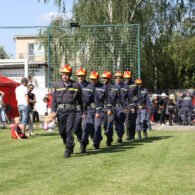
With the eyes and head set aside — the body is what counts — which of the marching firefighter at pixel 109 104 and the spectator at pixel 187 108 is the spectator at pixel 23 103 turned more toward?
the spectator

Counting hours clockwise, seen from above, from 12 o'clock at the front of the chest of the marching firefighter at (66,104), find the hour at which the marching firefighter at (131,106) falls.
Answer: the marching firefighter at (131,106) is roughly at 7 o'clock from the marching firefighter at (66,104).

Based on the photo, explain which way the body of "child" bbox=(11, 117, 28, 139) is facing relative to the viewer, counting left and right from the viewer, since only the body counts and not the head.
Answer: facing to the right of the viewer

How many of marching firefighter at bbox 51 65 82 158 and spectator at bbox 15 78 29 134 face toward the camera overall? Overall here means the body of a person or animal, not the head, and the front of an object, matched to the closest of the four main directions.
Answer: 1

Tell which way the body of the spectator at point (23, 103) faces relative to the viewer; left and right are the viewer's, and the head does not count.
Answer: facing away from the viewer and to the right of the viewer

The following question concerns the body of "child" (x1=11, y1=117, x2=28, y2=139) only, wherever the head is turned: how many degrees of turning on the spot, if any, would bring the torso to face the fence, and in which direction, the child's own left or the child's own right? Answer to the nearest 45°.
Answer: approximately 45° to the child's own left

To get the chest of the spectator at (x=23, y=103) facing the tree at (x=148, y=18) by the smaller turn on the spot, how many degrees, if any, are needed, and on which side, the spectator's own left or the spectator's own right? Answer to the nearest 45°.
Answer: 0° — they already face it

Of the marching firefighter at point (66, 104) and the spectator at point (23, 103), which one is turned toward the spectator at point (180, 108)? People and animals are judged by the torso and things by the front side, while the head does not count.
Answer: the spectator at point (23, 103)

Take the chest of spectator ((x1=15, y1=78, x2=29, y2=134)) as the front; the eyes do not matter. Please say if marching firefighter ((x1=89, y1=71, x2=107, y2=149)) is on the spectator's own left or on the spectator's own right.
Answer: on the spectator's own right

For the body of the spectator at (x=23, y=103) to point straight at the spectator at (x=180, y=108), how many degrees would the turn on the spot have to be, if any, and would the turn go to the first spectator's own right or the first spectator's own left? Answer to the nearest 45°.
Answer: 0° — they already face them

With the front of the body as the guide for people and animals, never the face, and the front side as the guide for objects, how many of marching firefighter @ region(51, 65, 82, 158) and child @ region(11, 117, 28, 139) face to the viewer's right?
1

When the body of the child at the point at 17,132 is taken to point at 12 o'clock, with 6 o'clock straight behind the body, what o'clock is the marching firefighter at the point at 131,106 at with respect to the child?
The marching firefighter is roughly at 1 o'clock from the child.
